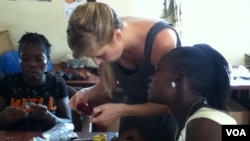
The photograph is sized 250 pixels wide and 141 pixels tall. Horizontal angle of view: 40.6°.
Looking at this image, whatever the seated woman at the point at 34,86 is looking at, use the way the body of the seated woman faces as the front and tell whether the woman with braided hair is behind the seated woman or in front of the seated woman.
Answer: in front

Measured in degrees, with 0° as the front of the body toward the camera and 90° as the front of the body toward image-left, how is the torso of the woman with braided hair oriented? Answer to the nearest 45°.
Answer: approximately 90°

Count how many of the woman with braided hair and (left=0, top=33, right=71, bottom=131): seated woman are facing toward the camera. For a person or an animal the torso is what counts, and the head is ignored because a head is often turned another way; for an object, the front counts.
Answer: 1

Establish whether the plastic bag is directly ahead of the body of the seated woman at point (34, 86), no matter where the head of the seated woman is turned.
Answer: yes

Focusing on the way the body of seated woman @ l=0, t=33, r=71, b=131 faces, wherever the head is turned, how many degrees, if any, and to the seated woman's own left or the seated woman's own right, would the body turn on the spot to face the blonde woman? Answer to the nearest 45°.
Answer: approximately 45° to the seated woman's own left

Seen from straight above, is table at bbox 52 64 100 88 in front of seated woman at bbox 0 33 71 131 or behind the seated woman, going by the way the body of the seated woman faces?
behind

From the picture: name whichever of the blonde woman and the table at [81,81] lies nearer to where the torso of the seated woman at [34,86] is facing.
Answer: the blonde woman

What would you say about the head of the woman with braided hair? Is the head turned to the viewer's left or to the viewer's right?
to the viewer's left

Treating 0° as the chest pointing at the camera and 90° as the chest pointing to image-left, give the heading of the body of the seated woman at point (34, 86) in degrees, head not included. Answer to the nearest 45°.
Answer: approximately 0°

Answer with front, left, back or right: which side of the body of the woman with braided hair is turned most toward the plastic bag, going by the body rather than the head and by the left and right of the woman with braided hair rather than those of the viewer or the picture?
front

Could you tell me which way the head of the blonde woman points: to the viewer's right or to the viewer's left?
to the viewer's left

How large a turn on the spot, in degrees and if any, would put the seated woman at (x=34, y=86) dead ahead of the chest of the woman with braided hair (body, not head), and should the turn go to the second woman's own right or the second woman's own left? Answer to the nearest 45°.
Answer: approximately 45° to the second woman's own right
